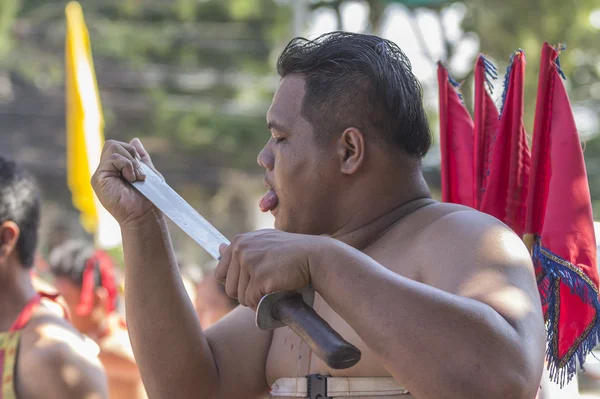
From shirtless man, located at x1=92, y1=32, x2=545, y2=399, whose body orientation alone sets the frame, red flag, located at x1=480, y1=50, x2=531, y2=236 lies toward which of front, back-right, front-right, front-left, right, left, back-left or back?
back

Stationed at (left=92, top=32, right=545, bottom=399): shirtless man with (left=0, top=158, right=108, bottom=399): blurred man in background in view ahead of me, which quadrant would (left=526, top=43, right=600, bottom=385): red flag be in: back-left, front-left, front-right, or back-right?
back-right

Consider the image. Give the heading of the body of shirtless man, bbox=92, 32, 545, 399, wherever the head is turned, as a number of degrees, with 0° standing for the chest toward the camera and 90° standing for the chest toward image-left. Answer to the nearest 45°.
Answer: approximately 45°

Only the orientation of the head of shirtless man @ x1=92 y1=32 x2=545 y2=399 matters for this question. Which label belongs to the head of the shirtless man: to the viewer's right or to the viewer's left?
to the viewer's left
